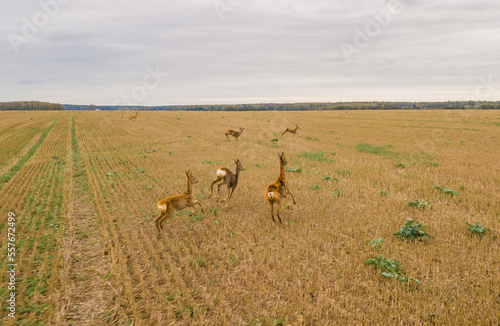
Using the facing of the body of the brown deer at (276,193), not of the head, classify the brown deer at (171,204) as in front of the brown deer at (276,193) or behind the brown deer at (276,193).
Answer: behind

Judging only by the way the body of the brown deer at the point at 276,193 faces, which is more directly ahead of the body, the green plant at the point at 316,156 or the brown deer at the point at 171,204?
the green plant

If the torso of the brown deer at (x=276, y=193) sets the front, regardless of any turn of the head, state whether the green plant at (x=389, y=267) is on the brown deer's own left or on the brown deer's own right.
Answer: on the brown deer's own right

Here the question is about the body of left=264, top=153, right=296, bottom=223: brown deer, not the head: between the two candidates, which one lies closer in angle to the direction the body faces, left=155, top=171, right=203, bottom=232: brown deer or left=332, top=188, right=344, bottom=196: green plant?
the green plant

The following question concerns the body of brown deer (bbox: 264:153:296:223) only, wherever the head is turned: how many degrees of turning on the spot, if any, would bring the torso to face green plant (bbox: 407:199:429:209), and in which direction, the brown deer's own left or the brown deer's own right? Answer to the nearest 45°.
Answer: approximately 45° to the brown deer's own right

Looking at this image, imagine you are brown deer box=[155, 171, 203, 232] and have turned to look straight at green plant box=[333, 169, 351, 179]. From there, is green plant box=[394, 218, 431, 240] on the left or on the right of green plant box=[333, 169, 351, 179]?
right

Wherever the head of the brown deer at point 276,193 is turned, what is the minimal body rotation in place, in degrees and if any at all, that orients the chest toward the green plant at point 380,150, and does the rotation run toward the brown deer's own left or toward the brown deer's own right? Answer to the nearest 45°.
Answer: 0° — it already faces it

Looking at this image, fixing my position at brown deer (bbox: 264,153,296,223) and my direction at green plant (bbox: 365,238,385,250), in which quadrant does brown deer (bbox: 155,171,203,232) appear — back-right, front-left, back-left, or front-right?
back-right

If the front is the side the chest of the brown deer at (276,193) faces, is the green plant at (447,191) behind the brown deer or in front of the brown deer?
in front

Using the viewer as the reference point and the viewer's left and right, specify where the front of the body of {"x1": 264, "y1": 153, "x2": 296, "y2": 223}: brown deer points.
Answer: facing away from the viewer and to the right of the viewer
